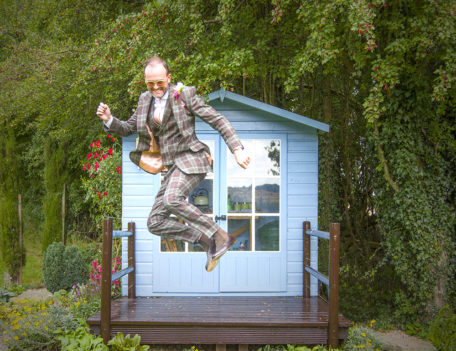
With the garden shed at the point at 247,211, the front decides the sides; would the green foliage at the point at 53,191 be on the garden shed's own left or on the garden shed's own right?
on the garden shed's own right

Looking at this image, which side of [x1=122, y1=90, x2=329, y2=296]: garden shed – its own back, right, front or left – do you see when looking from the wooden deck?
front

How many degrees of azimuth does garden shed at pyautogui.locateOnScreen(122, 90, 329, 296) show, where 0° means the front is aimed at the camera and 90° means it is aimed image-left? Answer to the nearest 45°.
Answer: approximately 0°

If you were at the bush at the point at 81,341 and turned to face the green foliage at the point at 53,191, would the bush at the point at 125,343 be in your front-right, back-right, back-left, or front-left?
back-right

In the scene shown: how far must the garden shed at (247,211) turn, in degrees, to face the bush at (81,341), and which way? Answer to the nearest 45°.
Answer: approximately 45° to its right

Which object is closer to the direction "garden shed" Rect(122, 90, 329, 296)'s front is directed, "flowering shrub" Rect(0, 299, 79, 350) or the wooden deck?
the wooden deck

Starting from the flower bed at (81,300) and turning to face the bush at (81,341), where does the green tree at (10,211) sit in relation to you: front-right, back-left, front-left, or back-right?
back-right

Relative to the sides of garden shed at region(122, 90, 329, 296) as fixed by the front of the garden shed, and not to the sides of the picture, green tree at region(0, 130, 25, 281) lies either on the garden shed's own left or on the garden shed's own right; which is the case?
on the garden shed's own right

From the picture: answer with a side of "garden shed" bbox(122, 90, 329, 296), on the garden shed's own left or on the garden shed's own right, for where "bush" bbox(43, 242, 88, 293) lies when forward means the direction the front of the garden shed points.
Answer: on the garden shed's own right

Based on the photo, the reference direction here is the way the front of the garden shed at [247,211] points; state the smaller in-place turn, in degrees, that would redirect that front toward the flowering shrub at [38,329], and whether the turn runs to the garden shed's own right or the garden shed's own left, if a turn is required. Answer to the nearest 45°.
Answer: approximately 45° to the garden shed's own right

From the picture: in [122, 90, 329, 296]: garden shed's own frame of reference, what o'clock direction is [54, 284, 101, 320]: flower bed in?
The flower bed is roughly at 3 o'clock from the garden shed.
